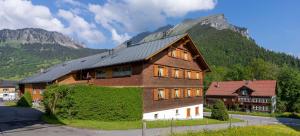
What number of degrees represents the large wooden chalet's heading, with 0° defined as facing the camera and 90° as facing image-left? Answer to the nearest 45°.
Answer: approximately 315°

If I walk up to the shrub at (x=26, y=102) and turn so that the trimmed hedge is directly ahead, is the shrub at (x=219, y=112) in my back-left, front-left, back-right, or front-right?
front-left

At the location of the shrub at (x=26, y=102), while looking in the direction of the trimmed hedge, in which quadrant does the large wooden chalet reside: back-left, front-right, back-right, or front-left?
front-left

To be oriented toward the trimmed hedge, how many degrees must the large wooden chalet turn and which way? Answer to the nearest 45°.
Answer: approximately 90° to its right

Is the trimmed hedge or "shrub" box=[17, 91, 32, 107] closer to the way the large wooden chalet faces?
the trimmed hedge

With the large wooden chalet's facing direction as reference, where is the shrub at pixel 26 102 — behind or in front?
behind
